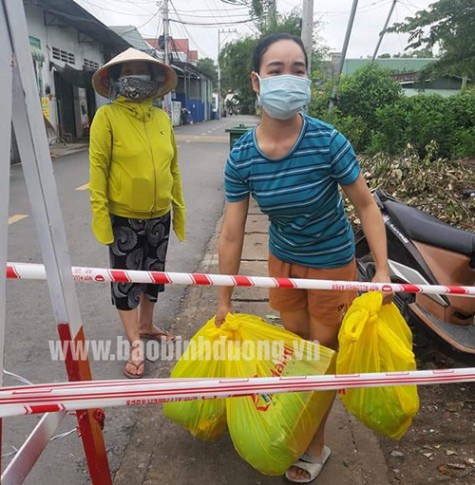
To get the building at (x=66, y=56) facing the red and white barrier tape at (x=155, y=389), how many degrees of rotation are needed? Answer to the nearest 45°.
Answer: approximately 45° to its right

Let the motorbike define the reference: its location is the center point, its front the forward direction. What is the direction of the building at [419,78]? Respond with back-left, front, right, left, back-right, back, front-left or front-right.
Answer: back-left

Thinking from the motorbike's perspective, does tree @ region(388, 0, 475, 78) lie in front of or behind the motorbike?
behind

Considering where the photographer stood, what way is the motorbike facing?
facing the viewer and to the right of the viewer

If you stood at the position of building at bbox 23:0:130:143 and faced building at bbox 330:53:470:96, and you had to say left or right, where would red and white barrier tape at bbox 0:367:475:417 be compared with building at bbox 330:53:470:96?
right

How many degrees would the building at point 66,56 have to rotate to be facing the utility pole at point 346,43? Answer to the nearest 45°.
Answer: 0° — it already faces it

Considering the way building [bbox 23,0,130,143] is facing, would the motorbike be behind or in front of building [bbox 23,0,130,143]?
in front

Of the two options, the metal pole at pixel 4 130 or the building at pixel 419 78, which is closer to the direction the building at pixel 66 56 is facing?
the building

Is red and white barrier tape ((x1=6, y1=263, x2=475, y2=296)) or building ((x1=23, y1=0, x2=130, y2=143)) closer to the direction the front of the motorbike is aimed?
the red and white barrier tape

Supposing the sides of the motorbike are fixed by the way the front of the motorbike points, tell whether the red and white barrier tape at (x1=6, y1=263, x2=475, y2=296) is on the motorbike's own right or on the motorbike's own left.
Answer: on the motorbike's own right

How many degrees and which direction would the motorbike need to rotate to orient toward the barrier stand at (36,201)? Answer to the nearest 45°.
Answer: approximately 90° to its right

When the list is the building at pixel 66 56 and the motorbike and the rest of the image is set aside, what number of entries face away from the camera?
0
